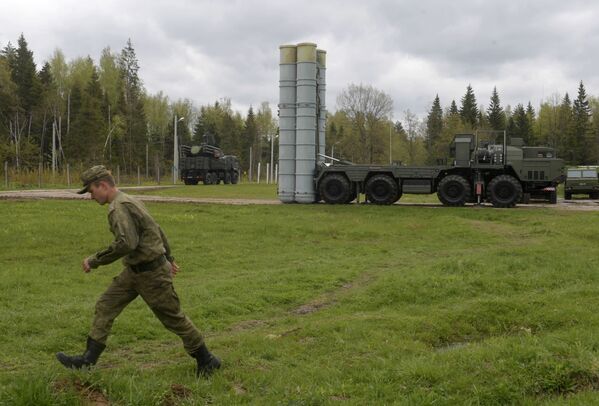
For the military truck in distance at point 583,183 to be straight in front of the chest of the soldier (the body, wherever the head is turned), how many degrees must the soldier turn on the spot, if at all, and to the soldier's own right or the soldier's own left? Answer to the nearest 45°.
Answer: approximately 135° to the soldier's own right

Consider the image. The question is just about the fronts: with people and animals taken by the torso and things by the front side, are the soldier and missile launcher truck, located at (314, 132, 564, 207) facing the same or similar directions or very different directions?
very different directions

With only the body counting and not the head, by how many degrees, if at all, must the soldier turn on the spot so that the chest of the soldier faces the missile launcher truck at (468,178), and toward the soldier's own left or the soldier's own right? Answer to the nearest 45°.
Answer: approximately 135° to the soldier's own right

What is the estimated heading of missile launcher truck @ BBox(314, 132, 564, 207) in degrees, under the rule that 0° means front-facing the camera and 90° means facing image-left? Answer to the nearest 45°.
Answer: approximately 270°

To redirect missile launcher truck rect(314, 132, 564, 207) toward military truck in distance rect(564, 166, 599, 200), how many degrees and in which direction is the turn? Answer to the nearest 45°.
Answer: approximately 45° to its left

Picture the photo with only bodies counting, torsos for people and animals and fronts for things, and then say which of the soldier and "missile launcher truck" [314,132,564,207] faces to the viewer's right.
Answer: the missile launcher truck

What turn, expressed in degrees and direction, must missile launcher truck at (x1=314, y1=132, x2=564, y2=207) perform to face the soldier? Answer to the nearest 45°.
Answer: approximately 90° to its right

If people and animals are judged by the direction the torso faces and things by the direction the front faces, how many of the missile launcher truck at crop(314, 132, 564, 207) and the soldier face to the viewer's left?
1

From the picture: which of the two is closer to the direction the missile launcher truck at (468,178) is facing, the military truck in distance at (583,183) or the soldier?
the military truck in distance

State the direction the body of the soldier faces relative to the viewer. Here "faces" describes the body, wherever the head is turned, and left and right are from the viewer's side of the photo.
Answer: facing to the left of the viewer
